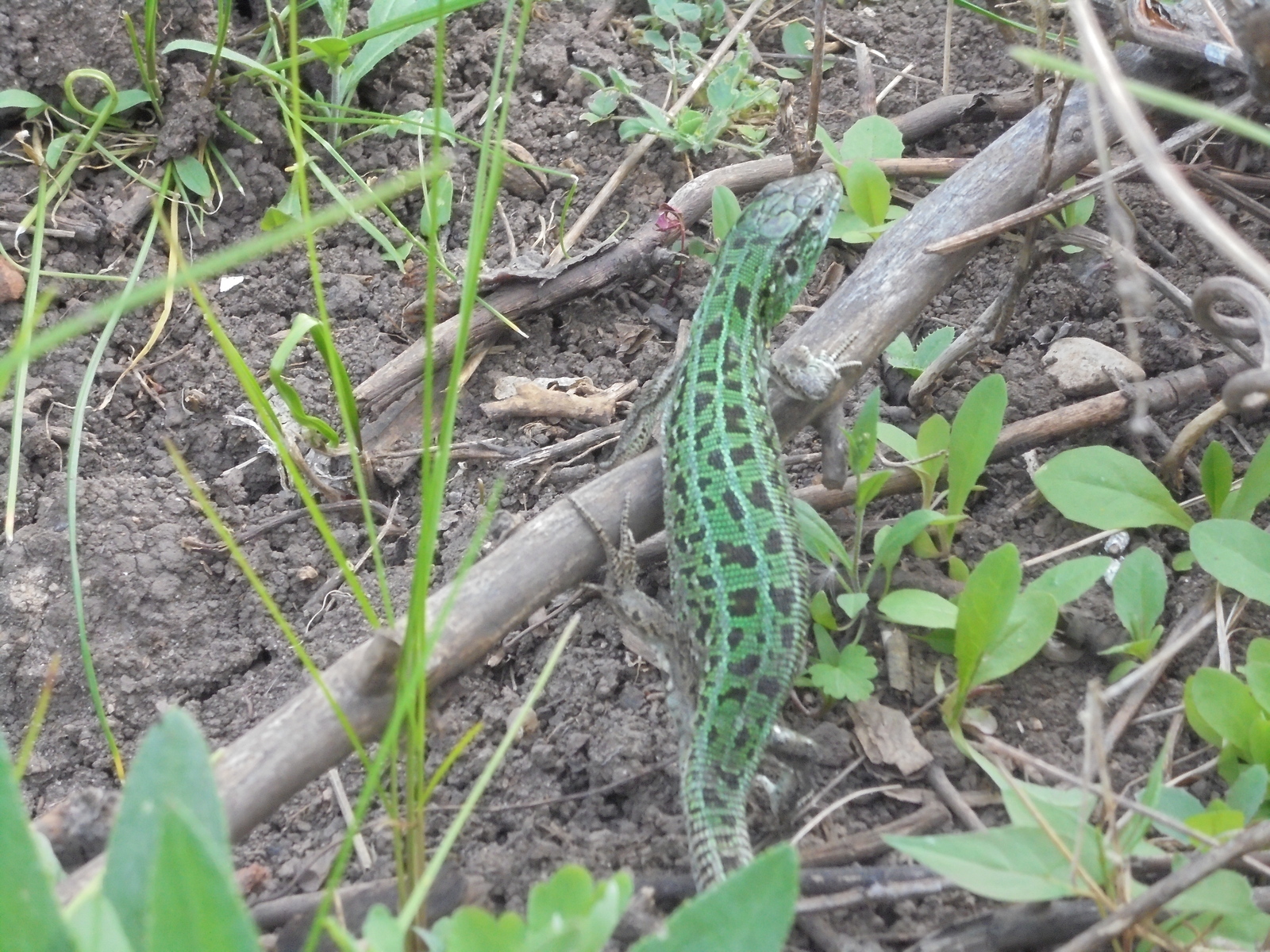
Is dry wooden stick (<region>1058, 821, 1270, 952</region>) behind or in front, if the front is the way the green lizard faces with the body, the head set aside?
behind

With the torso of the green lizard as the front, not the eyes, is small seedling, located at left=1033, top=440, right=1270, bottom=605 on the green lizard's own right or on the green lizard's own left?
on the green lizard's own right

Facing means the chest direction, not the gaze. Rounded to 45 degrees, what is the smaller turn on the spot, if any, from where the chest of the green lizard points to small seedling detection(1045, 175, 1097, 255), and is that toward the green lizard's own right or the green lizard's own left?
approximately 45° to the green lizard's own right

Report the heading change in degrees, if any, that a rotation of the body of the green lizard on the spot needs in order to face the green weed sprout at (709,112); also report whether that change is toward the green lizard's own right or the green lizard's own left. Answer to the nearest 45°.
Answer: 0° — it already faces it

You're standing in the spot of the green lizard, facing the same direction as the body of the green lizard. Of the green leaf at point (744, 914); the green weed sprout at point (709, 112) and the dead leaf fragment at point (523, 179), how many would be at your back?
1

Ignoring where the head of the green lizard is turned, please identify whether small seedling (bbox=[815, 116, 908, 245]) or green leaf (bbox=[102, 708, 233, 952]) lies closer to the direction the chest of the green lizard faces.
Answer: the small seedling

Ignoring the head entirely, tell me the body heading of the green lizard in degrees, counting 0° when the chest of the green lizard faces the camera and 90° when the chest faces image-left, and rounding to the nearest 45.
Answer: approximately 180°
